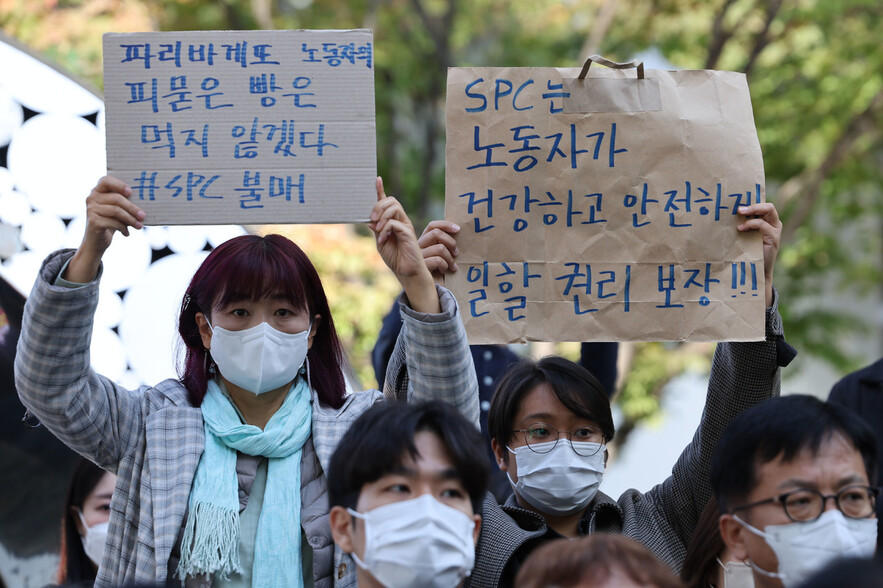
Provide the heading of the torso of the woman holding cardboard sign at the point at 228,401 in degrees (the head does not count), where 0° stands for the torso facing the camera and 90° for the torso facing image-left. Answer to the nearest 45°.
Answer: approximately 0°

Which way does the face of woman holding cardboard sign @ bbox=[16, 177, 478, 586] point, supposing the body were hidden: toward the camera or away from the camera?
toward the camera

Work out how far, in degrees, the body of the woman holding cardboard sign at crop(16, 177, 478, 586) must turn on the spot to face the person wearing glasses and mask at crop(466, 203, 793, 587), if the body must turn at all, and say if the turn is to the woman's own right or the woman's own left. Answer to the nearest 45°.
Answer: approximately 90° to the woman's own left

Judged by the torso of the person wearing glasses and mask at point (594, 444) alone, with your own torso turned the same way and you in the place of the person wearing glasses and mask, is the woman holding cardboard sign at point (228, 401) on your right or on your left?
on your right

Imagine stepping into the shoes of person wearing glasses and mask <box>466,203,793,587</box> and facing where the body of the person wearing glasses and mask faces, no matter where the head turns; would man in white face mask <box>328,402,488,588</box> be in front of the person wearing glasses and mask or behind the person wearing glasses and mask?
in front

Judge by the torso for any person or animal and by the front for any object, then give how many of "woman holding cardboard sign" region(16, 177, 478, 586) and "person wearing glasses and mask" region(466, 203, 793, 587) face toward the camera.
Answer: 2

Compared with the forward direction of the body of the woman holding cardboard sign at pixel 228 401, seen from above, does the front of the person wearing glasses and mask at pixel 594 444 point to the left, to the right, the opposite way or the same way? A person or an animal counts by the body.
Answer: the same way

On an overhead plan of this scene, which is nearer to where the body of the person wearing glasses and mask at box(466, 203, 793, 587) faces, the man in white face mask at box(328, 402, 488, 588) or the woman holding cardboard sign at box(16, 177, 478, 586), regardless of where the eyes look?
the man in white face mask

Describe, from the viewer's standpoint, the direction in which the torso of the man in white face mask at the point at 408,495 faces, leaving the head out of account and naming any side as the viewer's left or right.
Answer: facing the viewer and to the right of the viewer

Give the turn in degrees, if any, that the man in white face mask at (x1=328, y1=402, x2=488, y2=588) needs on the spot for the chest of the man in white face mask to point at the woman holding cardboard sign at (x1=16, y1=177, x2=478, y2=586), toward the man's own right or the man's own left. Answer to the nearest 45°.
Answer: approximately 180°

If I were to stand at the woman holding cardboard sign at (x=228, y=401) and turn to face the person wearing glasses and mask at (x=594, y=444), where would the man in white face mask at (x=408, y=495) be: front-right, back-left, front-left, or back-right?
front-right

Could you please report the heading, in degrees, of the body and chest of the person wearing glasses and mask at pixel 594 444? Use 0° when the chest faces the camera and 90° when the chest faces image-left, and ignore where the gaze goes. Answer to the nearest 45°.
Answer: approximately 0°
